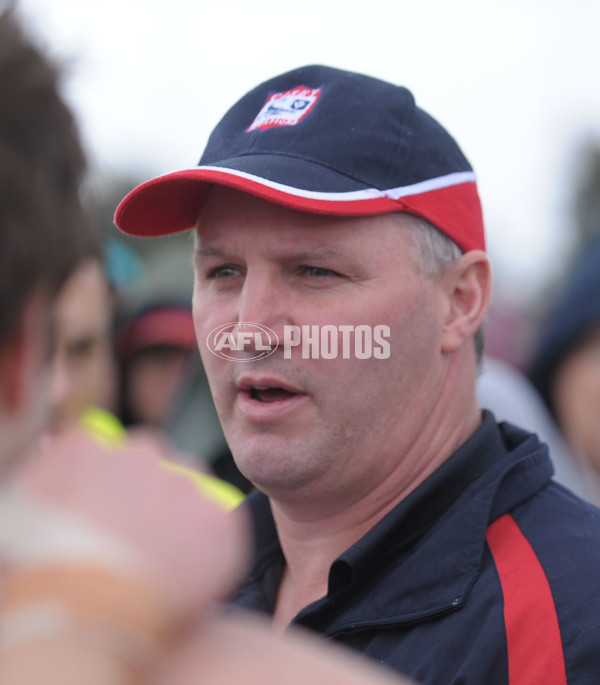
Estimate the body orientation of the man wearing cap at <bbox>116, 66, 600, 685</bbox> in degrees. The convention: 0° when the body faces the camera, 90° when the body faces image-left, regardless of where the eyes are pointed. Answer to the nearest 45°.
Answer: approximately 45°

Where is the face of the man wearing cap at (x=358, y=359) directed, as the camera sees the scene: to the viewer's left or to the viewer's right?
to the viewer's left

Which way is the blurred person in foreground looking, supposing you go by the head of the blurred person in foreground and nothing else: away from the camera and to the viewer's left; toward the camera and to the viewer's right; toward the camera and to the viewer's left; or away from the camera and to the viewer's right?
away from the camera and to the viewer's right

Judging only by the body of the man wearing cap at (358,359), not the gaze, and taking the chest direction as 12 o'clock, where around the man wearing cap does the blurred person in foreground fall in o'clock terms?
The blurred person in foreground is roughly at 11 o'clock from the man wearing cap.
